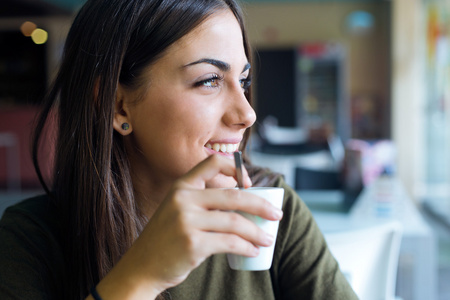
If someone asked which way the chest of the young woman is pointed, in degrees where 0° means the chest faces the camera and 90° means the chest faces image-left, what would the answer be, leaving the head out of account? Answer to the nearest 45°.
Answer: approximately 315°

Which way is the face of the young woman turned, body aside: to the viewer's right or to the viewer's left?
to the viewer's right

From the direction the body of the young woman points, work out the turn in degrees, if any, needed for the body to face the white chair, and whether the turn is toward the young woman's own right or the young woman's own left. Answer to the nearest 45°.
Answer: approximately 90° to the young woman's own left
